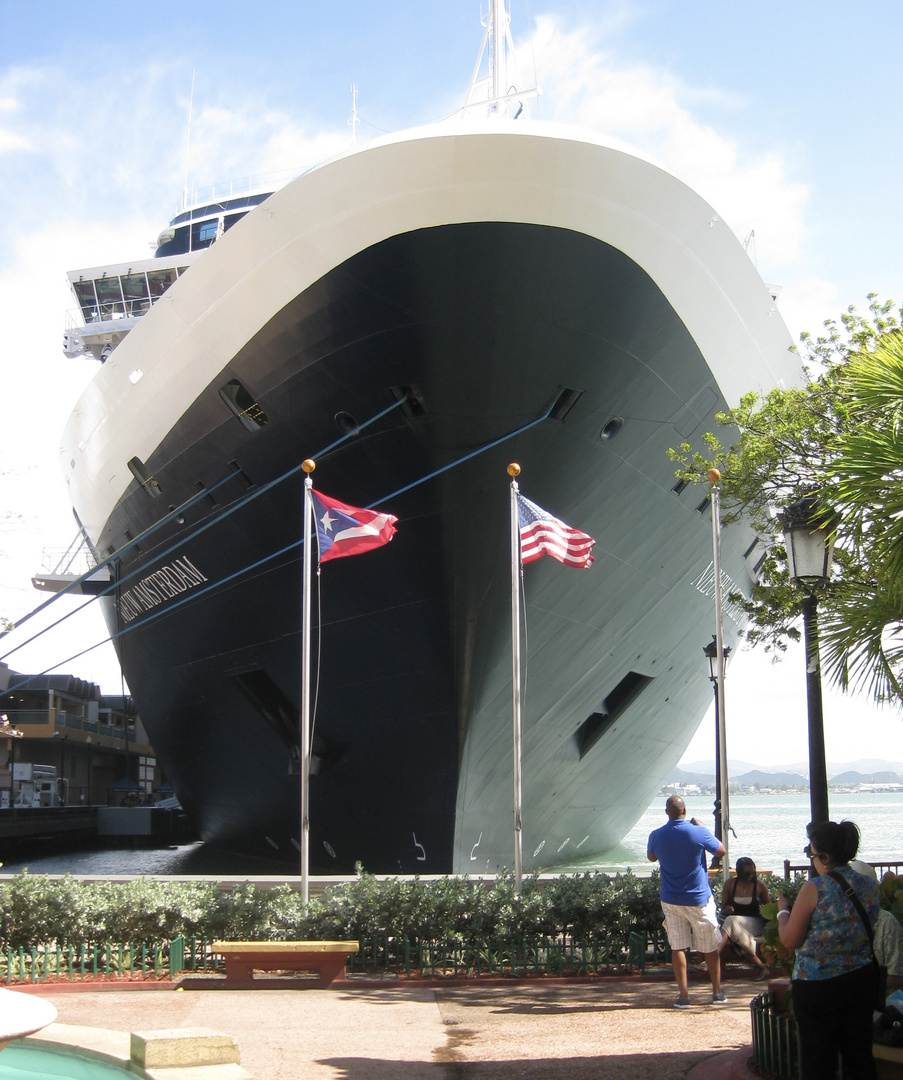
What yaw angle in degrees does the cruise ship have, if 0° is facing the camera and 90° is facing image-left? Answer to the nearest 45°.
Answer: approximately 0°

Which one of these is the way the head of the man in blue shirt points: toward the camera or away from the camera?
away from the camera

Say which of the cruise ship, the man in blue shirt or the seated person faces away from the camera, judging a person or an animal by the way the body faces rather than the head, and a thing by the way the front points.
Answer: the man in blue shirt

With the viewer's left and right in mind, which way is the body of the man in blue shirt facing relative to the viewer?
facing away from the viewer

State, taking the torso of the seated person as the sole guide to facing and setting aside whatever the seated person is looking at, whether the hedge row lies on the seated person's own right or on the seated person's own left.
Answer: on the seated person's own right

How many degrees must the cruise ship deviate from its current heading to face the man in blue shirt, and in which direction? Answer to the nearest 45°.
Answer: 0° — it already faces them

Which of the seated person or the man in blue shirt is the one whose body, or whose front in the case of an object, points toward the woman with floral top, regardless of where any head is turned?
the seated person

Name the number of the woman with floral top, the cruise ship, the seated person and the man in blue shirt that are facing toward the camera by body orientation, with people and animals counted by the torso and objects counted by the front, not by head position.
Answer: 2

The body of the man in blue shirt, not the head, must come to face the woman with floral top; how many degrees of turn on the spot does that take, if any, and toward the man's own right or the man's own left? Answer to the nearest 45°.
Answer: approximately 180°
